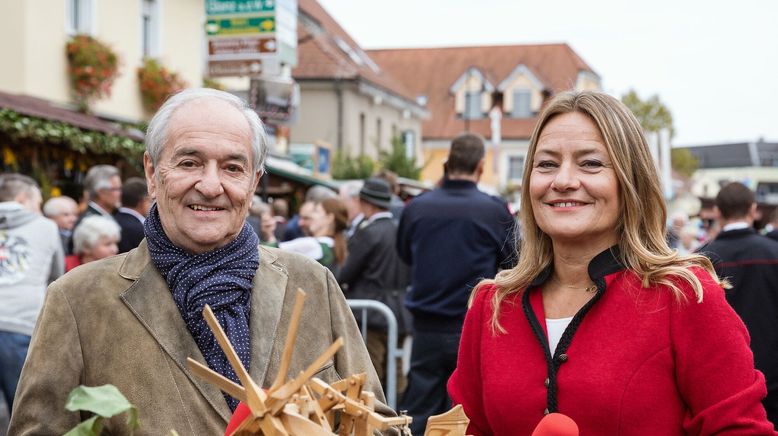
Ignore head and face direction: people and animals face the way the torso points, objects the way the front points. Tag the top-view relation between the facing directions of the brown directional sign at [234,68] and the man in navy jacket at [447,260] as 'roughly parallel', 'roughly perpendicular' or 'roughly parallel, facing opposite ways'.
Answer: roughly parallel, facing opposite ways

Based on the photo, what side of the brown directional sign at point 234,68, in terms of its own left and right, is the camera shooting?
front

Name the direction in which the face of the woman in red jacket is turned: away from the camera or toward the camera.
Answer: toward the camera

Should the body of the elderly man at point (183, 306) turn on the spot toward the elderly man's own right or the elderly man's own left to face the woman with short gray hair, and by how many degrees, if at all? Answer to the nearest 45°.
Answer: approximately 180°

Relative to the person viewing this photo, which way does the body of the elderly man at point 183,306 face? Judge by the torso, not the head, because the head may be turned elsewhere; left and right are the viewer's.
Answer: facing the viewer

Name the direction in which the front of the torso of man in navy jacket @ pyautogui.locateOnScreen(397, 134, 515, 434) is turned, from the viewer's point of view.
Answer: away from the camera

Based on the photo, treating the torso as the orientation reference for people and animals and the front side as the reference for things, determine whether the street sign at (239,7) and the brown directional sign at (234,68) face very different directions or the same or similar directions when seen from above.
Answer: same or similar directions

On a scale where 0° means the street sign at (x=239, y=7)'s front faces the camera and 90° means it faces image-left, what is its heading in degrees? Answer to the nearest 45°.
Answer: approximately 0°

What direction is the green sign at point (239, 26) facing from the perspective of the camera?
toward the camera

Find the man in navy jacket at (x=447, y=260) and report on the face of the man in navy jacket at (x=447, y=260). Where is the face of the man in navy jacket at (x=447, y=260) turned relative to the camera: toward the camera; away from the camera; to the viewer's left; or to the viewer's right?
away from the camera

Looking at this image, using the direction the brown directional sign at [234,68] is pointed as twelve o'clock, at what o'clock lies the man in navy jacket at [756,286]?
The man in navy jacket is roughly at 11 o'clock from the brown directional sign.

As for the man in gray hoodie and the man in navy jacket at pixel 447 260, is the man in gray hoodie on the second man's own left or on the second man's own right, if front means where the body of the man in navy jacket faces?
on the second man's own left

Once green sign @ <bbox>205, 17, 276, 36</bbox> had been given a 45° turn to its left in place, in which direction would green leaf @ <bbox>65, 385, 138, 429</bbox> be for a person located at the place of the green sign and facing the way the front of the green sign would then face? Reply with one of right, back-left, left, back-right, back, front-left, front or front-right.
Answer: front-right

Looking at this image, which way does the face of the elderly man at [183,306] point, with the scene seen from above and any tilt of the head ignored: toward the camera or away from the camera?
toward the camera

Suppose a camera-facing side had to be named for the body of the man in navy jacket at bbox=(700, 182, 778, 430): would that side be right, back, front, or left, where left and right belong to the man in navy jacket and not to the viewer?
back
